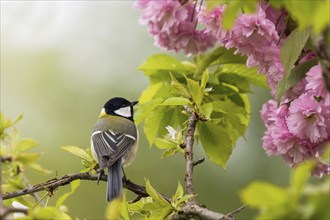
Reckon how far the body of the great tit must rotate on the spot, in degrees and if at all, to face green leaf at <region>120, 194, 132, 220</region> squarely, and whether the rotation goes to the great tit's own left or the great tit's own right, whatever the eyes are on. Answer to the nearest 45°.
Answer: approximately 180°

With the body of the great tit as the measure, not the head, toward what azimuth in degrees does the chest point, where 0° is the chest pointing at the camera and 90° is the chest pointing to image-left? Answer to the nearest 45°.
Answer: approximately 180°

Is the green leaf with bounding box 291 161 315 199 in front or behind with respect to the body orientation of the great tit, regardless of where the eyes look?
behind

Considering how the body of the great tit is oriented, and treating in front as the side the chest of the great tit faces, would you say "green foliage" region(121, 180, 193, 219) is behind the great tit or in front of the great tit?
behind
